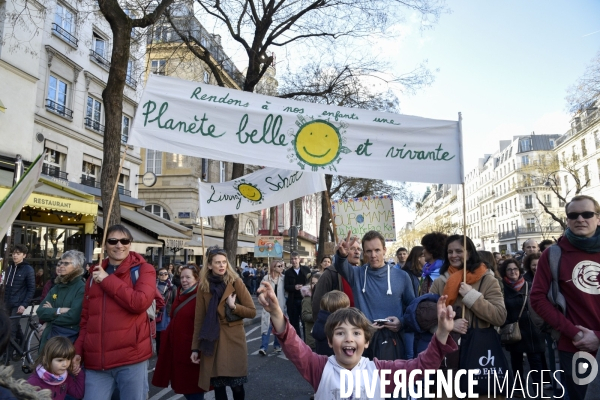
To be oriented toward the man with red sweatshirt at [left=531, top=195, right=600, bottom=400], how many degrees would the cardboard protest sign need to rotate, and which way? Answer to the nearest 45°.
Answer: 0° — it already faces them

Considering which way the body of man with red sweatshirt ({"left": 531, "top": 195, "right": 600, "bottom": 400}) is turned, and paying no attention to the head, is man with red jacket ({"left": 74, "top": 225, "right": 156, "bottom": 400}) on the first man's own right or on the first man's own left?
on the first man's own right

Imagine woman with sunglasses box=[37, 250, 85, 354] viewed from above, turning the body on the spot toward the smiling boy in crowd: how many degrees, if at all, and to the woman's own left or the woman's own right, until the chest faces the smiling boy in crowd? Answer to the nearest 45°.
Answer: approximately 90° to the woman's own left

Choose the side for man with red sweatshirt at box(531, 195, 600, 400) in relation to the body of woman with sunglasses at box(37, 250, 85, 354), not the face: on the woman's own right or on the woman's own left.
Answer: on the woman's own left

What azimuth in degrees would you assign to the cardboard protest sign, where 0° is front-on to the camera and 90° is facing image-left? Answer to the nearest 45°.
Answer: approximately 0°

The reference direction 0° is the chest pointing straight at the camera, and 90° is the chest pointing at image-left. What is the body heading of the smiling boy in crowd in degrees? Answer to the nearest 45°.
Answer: approximately 0°
